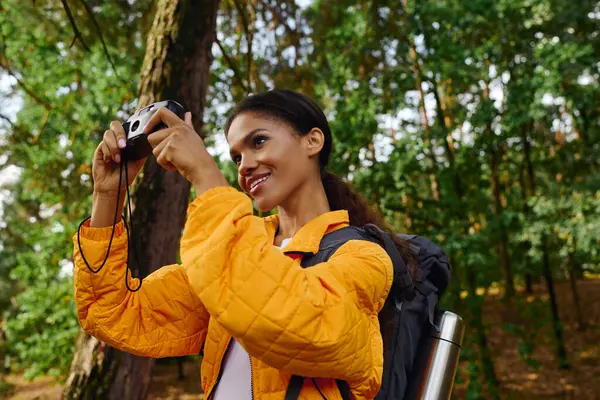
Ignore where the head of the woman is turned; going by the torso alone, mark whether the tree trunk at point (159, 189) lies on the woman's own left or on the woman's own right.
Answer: on the woman's own right

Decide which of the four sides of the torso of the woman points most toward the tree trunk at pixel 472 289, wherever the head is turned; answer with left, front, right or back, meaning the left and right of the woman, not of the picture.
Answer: back
